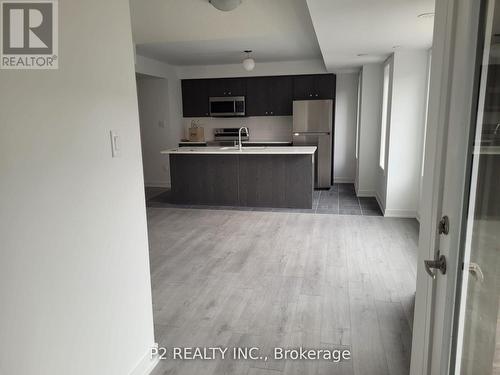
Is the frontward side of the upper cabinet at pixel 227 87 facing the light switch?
yes

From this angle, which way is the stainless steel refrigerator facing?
toward the camera

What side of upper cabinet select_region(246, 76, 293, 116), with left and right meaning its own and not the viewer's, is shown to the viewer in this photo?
front

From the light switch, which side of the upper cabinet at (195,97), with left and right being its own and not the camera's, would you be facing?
front

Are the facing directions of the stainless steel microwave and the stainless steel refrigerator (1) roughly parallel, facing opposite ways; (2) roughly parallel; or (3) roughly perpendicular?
roughly parallel

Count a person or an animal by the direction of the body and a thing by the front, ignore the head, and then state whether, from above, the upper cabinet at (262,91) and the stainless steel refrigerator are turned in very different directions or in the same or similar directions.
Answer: same or similar directions

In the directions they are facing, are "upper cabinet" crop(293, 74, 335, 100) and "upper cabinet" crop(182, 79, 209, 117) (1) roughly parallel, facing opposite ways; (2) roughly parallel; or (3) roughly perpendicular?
roughly parallel

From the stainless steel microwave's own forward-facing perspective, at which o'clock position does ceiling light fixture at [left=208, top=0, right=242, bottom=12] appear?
The ceiling light fixture is roughly at 12 o'clock from the stainless steel microwave.

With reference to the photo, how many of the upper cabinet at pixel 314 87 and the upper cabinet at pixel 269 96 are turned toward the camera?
2

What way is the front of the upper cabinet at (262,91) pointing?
toward the camera

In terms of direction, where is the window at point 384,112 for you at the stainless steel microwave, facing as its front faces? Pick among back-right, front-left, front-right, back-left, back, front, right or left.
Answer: front-left

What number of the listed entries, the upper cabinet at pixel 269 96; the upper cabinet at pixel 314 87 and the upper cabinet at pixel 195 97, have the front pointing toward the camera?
3

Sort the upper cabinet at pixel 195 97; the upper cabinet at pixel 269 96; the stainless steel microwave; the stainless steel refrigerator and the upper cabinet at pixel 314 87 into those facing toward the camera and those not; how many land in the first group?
5
